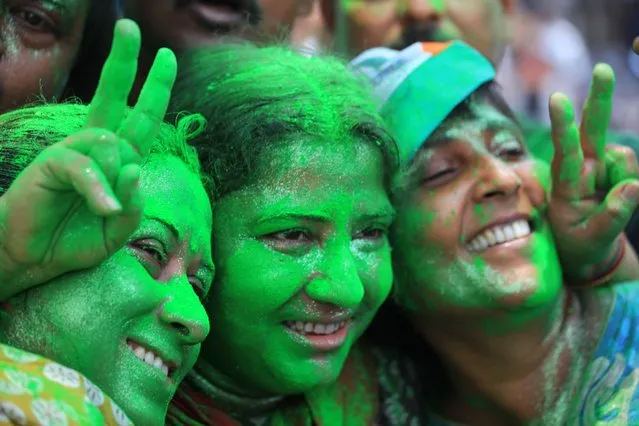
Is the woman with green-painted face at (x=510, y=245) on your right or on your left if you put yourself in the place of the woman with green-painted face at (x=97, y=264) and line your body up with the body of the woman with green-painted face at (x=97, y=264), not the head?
on your left

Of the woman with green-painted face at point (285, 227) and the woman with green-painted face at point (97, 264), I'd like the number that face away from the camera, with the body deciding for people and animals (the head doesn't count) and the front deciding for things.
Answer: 0
